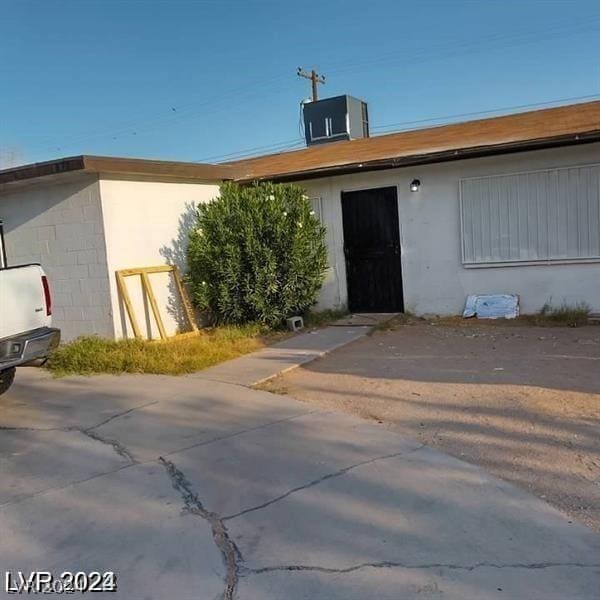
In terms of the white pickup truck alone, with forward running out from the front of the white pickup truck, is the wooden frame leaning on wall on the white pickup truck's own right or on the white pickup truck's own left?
on the white pickup truck's own right

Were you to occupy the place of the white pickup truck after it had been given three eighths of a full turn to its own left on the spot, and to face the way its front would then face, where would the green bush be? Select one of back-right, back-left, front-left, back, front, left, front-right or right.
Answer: back-left

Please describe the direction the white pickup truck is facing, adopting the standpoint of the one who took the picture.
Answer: facing away from the viewer and to the left of the viewer

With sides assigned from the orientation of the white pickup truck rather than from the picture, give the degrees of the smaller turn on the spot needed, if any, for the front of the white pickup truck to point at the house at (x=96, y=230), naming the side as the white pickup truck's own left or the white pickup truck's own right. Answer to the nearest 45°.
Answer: approximately 45° to the white pickup truck's own right
